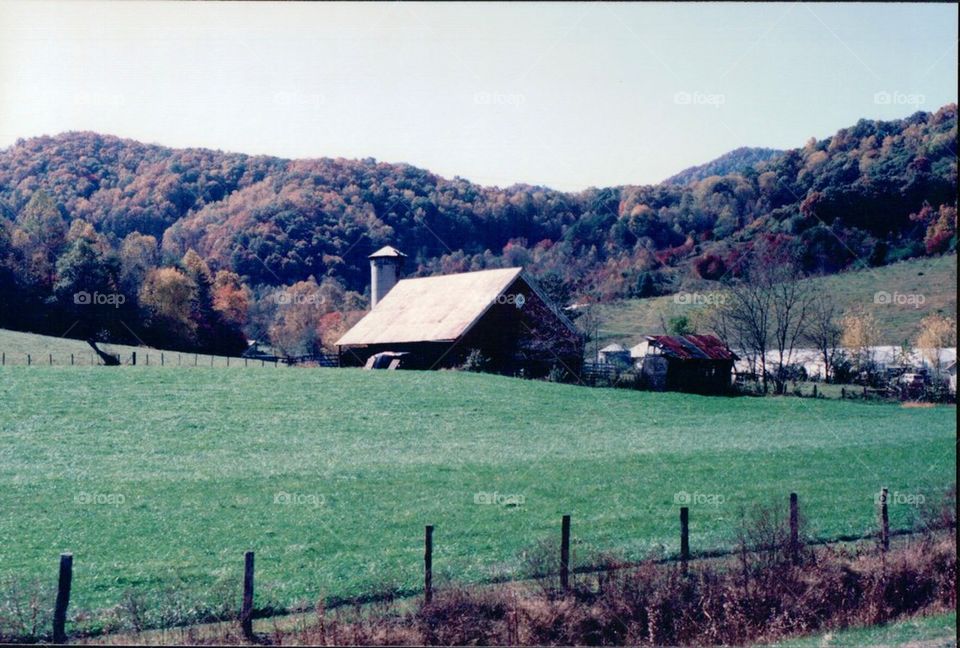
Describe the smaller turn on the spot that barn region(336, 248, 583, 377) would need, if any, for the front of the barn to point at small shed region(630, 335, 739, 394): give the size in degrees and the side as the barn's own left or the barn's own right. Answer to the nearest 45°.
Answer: approximately 45° to the barn's own left

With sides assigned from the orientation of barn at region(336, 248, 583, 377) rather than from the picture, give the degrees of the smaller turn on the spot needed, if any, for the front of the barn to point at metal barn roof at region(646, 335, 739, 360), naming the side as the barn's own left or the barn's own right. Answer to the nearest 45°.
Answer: approximately 45° to the barn's own left

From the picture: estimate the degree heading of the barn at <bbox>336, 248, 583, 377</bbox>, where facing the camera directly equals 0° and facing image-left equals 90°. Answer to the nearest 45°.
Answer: approximately 315°

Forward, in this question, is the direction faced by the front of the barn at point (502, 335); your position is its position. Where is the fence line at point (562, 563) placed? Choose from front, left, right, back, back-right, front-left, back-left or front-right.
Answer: front-right
